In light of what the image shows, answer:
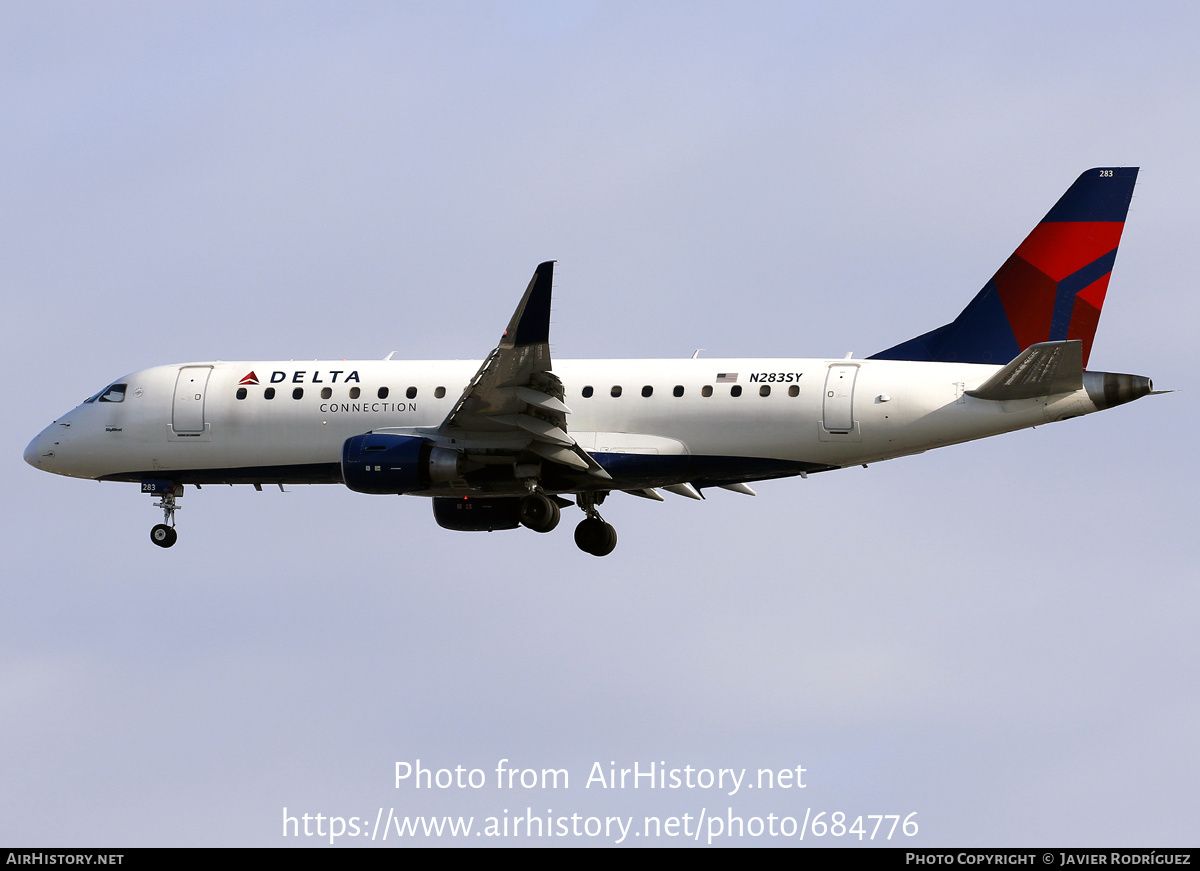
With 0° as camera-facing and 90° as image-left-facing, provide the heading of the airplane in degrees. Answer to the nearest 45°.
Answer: approximately 90°
